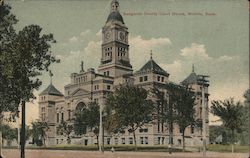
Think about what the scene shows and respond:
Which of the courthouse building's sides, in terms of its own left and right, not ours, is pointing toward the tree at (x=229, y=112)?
left
